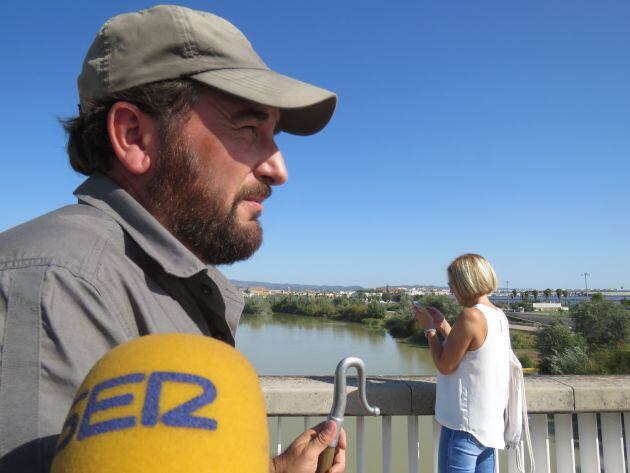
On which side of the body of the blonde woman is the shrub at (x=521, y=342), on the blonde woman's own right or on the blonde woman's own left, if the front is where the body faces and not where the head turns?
on the blonde woman's own right

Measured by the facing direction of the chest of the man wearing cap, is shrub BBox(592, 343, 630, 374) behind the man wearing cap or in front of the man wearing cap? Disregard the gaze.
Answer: in front

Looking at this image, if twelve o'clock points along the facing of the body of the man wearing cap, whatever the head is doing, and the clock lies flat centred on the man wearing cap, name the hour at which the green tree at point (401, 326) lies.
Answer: The green tree is roughly at 10 o'clock from the man wearing cap.

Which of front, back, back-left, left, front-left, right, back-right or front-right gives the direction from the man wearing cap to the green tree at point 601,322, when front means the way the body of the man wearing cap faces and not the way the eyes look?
front-left

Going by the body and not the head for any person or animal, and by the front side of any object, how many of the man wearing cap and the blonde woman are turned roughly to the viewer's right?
1

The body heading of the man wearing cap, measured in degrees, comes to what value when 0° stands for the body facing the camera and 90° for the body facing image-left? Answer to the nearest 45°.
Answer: approximately 270°

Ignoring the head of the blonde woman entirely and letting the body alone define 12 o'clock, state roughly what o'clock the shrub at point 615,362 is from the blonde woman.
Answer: The shrub is roughly at 2 o'clock from the blonde woman.

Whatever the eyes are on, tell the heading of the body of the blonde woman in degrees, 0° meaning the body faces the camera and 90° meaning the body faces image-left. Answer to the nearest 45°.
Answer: approximately 135°

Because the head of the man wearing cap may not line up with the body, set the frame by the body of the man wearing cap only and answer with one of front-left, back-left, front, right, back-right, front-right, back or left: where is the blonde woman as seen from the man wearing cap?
front-left

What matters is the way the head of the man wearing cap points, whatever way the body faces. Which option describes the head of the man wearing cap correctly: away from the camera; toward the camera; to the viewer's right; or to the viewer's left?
to the viewer's right

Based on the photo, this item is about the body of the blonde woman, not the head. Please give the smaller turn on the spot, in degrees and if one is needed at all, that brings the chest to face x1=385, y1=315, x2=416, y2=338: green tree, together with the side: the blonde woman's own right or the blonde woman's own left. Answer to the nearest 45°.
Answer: approximately 45° to the blonde woman's own right
